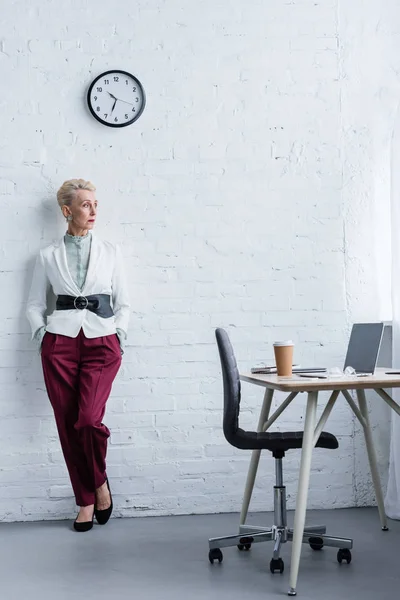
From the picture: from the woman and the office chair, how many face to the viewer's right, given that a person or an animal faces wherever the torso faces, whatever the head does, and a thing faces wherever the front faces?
1

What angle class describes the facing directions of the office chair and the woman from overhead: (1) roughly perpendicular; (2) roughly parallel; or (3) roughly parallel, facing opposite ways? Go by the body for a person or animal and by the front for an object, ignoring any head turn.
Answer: roughly perpendicular

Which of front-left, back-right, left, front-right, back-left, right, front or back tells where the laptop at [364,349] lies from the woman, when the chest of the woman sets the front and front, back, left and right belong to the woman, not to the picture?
front-left

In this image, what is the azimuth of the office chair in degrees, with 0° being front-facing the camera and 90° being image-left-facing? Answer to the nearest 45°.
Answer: approximately 270°

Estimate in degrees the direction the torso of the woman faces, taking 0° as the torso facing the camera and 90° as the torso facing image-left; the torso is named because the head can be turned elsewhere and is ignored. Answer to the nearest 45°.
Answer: approximately 0°

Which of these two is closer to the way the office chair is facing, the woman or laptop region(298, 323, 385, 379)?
the laptop

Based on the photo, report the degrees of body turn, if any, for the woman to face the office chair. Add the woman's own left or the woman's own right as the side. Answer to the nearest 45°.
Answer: approximately 45° to the woman's own left

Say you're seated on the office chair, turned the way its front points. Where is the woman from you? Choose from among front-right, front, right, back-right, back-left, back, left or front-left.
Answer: back-left
